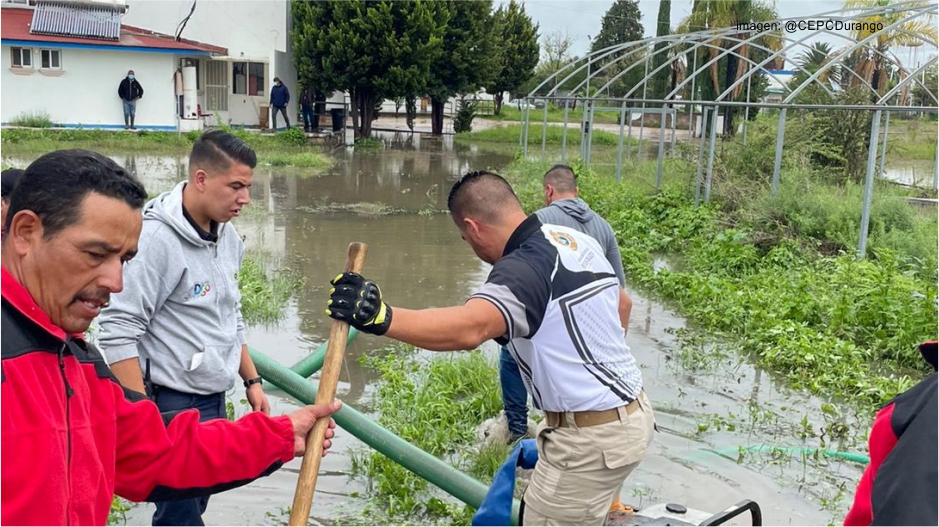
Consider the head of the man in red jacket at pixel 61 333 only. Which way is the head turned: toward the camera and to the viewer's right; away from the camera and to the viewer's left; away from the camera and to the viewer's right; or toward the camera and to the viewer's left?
toward the camera and to the viewer's right

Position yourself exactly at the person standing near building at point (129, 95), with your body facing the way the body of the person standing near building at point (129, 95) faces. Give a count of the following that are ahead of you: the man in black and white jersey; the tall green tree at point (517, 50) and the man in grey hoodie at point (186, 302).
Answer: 2

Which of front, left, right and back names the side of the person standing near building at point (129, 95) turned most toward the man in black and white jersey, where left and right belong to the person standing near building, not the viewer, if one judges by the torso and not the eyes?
front

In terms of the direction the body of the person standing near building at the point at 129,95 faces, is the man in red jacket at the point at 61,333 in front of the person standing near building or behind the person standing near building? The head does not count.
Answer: in front

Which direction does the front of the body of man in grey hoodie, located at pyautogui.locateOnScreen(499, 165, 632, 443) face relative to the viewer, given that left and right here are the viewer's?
facing away from the viewer and to the left of the viewer

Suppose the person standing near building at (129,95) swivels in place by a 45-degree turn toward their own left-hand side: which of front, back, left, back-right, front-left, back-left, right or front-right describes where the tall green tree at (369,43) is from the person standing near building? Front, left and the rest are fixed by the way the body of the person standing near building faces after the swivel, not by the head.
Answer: front-left

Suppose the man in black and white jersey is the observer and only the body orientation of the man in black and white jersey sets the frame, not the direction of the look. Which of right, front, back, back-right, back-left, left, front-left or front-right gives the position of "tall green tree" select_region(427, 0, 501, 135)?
front-right

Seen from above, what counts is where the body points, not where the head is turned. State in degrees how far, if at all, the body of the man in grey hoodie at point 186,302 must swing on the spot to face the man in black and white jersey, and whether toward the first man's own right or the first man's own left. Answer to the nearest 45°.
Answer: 0° — they already face them

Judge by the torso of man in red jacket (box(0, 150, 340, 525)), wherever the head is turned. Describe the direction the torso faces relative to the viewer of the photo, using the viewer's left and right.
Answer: facing the viewer and to the right of the viewer

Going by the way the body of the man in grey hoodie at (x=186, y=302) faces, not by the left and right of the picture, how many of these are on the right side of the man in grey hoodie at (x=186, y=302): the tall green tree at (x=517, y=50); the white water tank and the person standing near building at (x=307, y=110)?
0

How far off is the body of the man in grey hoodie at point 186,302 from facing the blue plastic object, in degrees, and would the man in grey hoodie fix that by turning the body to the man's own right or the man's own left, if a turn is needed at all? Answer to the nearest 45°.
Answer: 0° — they already face it

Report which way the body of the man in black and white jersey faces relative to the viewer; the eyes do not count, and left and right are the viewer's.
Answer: facing away from the viewer and to the left of the viewer

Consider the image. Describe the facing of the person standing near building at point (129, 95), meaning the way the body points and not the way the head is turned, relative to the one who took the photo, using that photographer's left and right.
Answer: facing the viewer

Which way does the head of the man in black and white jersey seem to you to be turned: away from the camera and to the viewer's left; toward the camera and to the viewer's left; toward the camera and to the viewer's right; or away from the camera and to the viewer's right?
away from the camera and to the viewer's left
